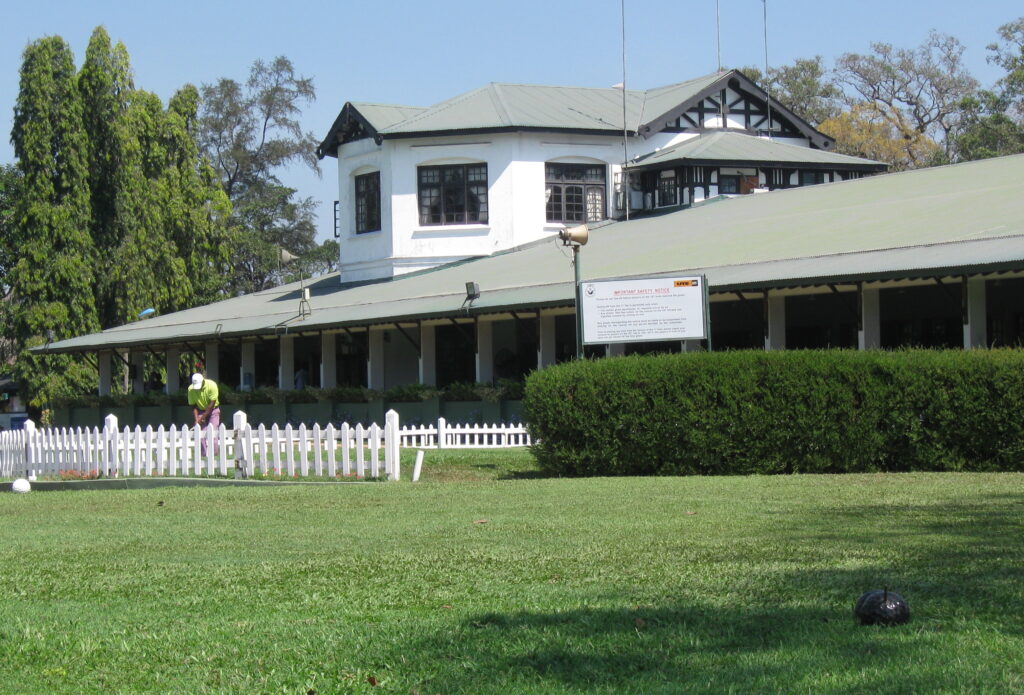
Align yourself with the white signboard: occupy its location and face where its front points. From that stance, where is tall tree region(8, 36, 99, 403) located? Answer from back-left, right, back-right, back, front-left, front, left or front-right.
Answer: back-right

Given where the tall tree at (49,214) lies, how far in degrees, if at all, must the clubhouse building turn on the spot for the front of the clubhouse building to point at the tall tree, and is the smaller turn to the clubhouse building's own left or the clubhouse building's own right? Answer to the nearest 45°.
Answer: approximately 90° to the clubhouse building's own right

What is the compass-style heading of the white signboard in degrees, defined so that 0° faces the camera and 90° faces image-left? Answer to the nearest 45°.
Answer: approximately 0°

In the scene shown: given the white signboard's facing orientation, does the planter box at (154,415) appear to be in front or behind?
behind

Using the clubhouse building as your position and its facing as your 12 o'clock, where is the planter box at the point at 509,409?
The planter box is roughly at 11 o'clock from the clubhouse building.

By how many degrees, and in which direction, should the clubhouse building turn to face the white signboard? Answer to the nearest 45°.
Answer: approximately 45° to its left

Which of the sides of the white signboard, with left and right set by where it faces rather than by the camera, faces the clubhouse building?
back

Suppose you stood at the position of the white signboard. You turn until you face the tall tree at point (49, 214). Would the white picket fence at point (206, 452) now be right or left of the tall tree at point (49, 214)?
left

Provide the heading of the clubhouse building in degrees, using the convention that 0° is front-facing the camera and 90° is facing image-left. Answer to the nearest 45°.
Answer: approximately 45°
